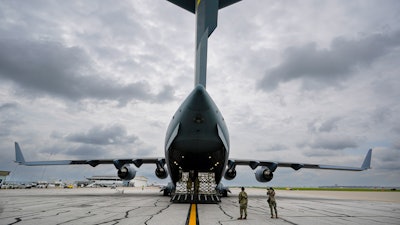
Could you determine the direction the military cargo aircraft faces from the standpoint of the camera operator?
facing away from the viewer
